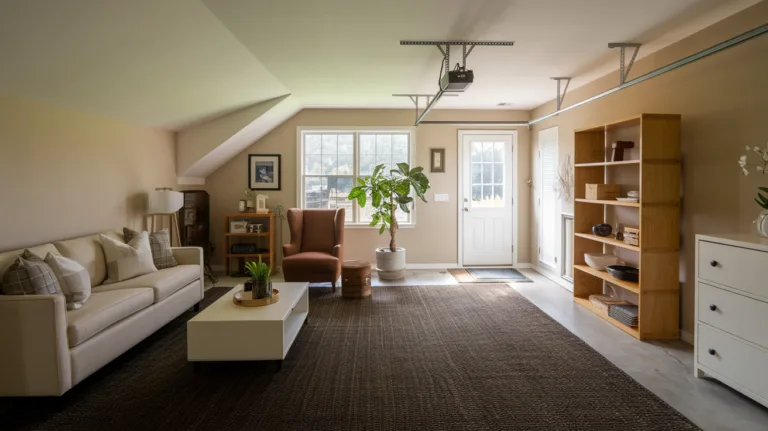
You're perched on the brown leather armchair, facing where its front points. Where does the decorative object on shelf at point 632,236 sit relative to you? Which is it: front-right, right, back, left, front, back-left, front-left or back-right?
front-left

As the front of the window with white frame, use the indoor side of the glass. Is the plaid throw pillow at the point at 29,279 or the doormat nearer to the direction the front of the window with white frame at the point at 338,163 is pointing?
the plaid throw pillow

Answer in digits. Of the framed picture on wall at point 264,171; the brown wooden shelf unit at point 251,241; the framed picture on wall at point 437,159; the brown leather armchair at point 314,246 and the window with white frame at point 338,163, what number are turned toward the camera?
5

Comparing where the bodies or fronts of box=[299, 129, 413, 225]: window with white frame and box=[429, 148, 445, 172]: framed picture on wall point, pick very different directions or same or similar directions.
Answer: same or similar directions

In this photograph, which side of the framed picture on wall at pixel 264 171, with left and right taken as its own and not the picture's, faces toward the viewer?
front

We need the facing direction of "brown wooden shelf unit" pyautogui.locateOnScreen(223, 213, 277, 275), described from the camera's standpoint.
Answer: facing the viewer

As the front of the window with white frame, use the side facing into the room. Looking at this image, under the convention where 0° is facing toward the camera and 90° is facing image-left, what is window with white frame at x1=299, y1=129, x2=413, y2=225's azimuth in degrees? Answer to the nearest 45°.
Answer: approximately 0°

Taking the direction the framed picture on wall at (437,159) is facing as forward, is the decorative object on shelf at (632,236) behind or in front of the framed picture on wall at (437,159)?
in front

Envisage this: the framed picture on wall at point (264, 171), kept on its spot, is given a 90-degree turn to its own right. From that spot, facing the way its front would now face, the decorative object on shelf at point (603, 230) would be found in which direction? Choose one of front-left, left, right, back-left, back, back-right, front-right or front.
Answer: back-left

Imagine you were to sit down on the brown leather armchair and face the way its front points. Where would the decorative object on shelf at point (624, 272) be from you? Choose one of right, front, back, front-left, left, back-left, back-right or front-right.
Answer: front-left

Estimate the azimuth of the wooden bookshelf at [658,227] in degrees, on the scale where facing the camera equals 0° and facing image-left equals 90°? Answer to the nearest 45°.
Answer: approximately 45°

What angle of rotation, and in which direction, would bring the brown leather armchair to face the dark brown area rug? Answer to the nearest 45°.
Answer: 0° — it already faces it

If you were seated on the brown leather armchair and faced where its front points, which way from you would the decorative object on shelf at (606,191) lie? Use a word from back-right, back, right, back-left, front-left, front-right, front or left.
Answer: front-left
